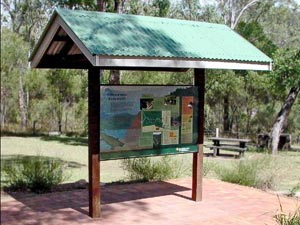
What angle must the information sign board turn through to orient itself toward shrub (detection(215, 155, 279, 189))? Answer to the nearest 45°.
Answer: approximately 90° to its left

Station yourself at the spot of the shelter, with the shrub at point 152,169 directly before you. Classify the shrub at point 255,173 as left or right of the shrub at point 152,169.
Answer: right

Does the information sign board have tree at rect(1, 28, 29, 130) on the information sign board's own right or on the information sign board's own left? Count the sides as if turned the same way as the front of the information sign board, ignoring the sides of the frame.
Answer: on the information sign board's own right

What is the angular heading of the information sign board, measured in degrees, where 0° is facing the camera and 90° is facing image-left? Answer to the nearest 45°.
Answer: approximately 315°

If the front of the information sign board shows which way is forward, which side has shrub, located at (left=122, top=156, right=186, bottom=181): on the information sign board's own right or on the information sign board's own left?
on the information sign board's own left

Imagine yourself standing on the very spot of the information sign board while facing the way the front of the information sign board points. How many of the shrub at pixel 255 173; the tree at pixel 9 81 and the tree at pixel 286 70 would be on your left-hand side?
2
